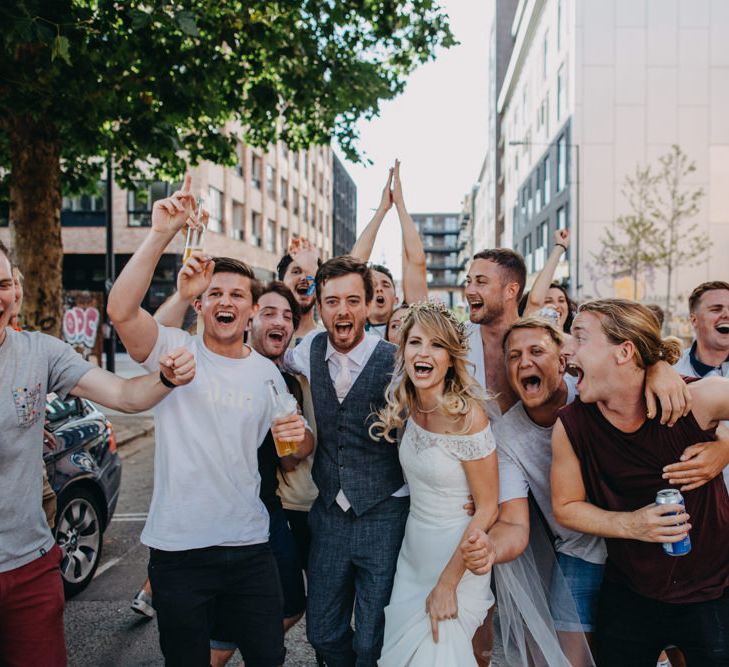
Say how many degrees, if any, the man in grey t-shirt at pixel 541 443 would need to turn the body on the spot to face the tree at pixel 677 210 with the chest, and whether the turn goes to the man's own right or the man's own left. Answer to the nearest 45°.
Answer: approximately 135° to the man's own right

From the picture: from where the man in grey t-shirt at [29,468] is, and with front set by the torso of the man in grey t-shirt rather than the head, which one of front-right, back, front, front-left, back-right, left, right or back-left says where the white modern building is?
back-left

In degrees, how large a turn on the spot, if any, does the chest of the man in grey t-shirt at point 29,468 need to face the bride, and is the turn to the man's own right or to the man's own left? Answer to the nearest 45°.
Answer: approximately 90° to the man's own left

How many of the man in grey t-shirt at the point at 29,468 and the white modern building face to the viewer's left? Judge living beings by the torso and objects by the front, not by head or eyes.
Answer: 1

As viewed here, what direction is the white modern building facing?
to the viewer's left

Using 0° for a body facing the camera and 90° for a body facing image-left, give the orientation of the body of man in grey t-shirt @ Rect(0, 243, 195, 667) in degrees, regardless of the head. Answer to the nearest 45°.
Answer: approximately 0°

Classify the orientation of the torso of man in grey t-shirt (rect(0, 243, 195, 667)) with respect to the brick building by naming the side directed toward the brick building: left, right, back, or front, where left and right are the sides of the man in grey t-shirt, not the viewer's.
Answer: back
